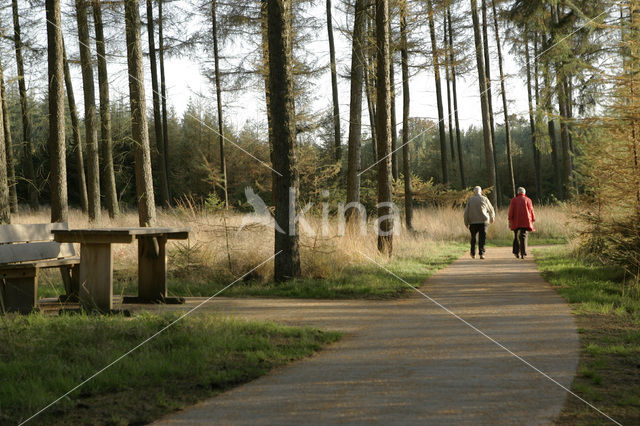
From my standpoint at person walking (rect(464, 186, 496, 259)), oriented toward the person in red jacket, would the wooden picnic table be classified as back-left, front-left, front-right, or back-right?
back-right

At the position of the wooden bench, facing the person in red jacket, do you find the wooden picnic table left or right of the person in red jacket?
right

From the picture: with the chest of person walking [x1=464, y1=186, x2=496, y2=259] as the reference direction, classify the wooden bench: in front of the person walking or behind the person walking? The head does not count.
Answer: behind

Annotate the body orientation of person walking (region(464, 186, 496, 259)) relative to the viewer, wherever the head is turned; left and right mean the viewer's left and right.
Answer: facing away from the viewer

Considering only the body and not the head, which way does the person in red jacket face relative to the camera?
away from the camera

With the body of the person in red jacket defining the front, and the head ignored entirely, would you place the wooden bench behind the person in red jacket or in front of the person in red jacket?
behind

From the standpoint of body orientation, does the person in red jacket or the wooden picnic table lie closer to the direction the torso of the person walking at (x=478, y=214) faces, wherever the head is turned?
the person in red jacket

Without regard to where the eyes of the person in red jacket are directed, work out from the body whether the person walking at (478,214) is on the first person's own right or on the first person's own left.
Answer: on the first person's own left

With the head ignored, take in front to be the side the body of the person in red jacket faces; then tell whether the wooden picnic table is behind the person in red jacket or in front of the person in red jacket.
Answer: behind

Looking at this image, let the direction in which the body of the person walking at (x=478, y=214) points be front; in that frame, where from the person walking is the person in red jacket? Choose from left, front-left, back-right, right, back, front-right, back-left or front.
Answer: right

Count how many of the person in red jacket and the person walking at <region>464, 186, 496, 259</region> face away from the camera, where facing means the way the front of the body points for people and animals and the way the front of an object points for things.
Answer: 2
